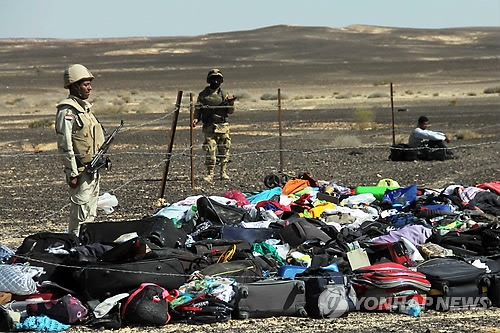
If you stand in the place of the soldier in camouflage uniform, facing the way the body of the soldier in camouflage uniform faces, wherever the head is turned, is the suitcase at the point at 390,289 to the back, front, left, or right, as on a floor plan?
front

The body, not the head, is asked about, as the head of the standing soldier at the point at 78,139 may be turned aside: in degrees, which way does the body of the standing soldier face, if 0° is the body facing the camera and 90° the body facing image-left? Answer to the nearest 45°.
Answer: approximately 270°

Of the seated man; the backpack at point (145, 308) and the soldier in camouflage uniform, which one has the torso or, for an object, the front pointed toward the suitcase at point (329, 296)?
the soldier in camouflage uniform

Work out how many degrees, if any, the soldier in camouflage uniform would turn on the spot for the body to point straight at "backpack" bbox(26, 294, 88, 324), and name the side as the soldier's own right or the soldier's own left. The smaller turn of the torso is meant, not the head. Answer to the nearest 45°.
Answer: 0° — they already face it

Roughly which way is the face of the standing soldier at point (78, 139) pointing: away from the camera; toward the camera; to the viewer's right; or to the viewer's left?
to the viewer's right

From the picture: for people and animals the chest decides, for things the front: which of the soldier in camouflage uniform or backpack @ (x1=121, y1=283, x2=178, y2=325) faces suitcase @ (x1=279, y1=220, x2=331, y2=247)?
the soldier in camouflage uniform

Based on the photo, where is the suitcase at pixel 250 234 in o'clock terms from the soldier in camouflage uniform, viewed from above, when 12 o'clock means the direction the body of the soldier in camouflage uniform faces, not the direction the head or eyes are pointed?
The suitcase is roughly at 12 o'clock from the soldier in camouflage uniform.

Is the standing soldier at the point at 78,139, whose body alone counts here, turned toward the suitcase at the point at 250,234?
yes

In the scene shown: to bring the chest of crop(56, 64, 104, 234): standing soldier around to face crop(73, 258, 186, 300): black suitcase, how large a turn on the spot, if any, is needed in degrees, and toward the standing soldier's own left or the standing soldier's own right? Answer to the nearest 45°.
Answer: approximately 90° to the standing soldier's own right
